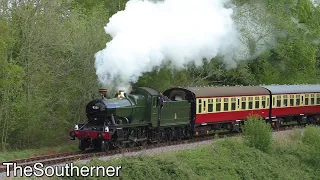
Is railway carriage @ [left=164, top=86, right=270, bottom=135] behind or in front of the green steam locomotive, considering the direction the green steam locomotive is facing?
behind

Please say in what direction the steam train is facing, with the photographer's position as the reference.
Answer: facing the viewer and to the left of the viewer

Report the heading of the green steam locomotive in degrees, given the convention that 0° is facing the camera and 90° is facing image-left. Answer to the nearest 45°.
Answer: approximately 45°

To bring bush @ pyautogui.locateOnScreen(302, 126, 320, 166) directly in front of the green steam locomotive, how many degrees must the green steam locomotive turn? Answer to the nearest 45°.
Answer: approximately 135° to its left
